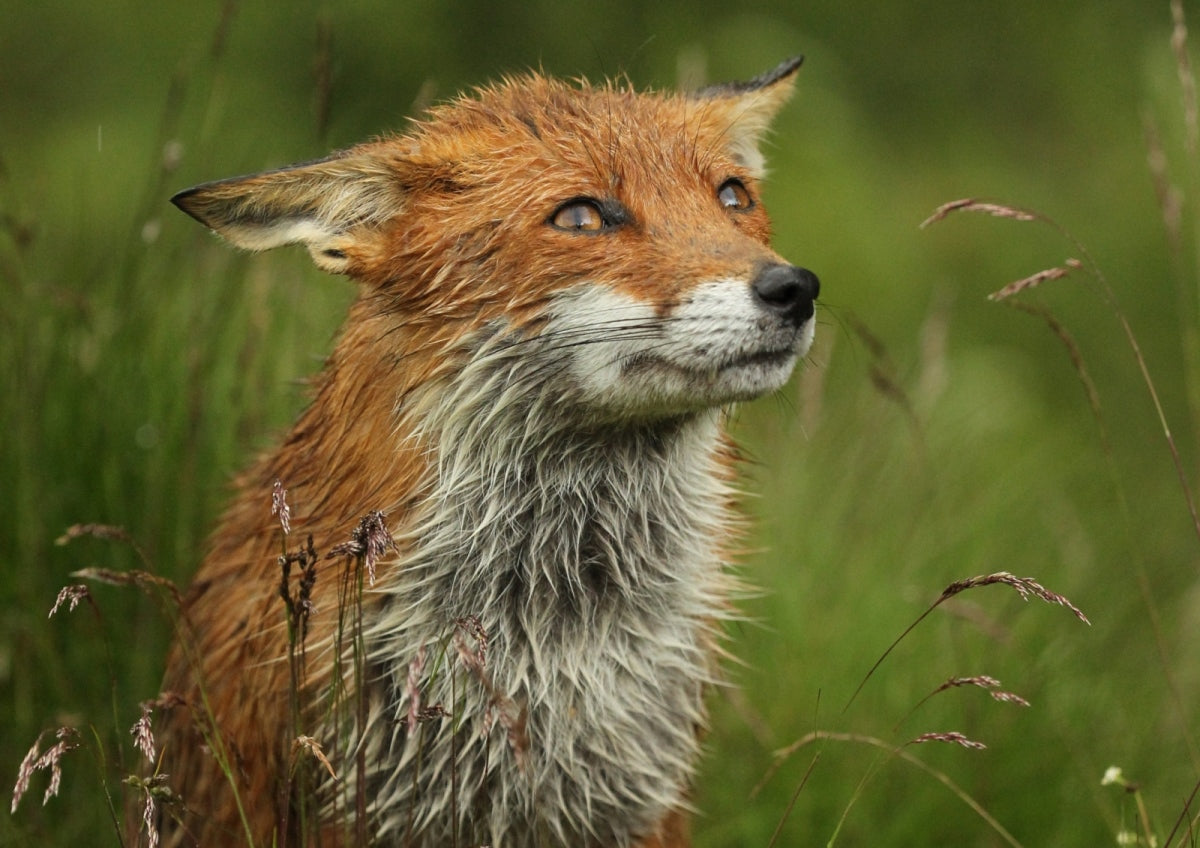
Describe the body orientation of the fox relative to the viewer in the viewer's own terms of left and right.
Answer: facing the viewer and to the right of the viewer
